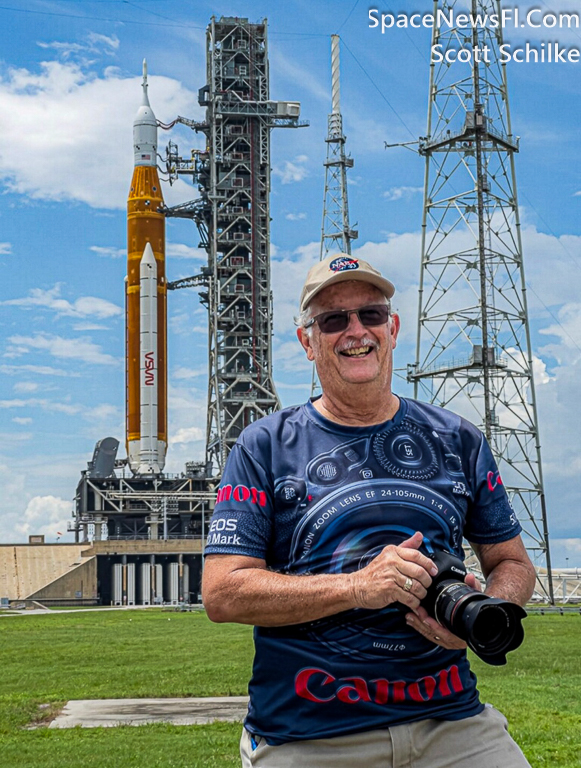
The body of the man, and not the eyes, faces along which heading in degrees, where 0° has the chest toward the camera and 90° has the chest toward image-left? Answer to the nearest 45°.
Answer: approximately 0°
